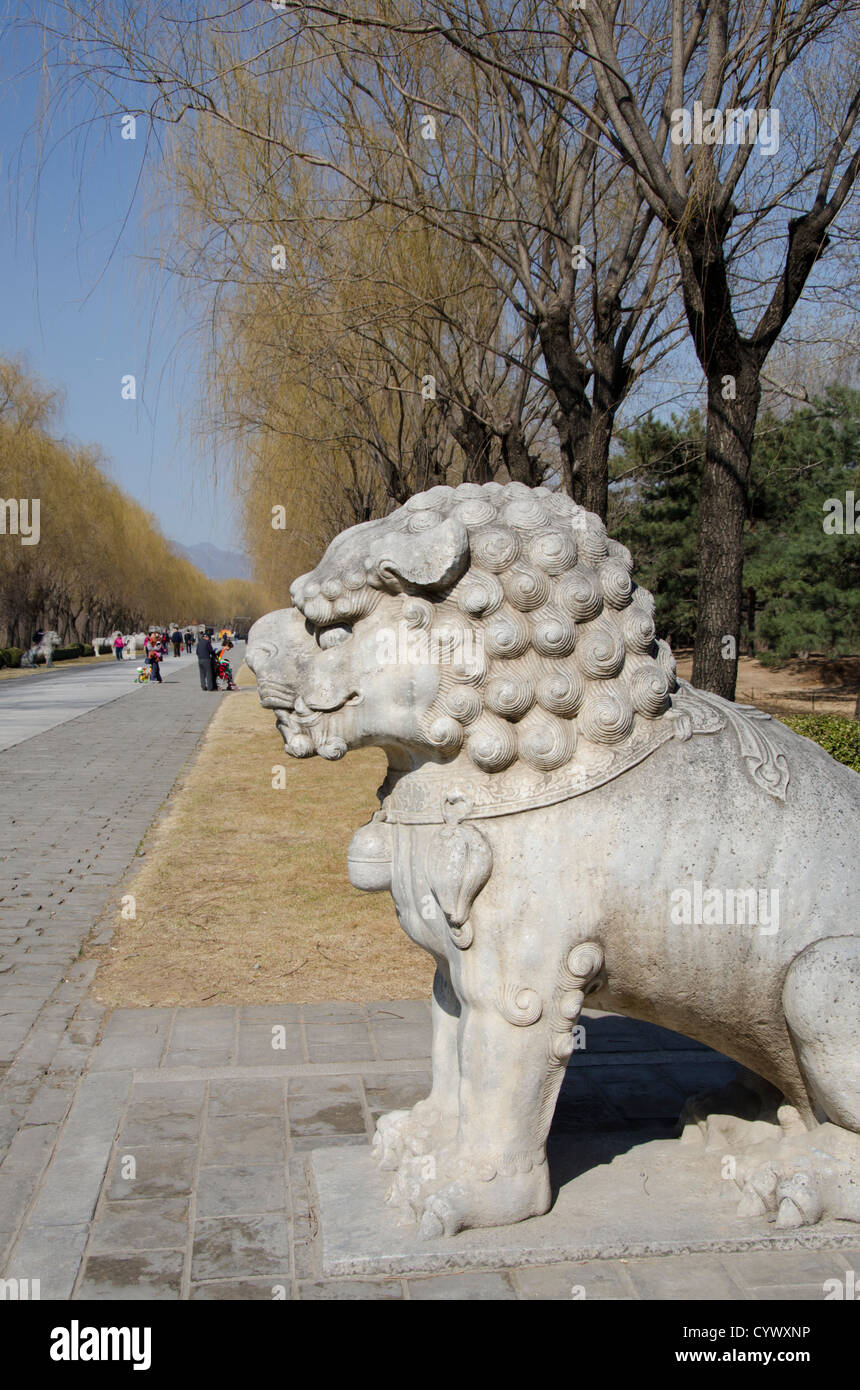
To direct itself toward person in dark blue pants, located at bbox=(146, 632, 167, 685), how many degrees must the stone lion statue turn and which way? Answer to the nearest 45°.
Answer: approximately 90° to its right

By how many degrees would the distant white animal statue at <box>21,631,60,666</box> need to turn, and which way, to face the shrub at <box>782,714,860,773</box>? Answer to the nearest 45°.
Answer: approximately 90° to its right

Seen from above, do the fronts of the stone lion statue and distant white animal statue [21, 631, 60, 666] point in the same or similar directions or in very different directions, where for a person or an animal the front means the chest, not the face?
very different directions

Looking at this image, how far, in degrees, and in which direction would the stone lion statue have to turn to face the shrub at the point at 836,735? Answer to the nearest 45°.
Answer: approximately 90° to its right

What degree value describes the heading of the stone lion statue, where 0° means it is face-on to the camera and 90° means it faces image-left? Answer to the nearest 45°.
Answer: approximately 90°

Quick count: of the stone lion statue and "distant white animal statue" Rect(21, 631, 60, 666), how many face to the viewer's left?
1

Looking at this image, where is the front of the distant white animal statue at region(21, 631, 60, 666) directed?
to the viewer's right

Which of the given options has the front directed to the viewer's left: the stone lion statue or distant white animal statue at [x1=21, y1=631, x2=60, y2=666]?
the stone lion statue
